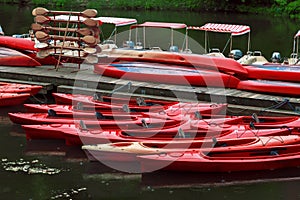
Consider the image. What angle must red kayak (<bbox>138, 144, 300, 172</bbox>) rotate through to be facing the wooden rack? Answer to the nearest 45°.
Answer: approximately 45° to its right

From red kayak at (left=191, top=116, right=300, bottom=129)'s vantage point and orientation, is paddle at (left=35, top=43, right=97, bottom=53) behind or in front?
in front

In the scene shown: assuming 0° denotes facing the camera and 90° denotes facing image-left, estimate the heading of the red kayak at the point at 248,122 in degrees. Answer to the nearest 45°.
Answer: approximately 90°

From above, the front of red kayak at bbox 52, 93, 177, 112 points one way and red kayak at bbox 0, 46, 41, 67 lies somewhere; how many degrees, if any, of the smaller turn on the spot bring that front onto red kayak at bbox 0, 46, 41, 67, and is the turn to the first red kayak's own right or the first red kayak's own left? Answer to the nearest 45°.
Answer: approximately 45° to the first red kayak's own right

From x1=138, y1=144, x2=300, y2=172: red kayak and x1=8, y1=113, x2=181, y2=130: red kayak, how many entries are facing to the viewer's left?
2

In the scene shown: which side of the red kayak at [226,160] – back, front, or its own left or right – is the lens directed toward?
left

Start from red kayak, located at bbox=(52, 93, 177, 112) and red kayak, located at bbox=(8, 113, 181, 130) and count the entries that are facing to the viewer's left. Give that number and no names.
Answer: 2
